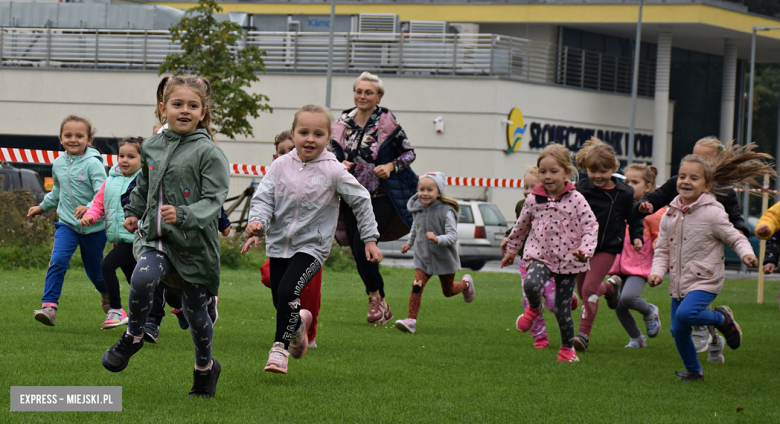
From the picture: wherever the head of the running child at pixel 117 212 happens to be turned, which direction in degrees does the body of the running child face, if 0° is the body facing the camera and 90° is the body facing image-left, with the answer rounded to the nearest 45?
approximately 45°

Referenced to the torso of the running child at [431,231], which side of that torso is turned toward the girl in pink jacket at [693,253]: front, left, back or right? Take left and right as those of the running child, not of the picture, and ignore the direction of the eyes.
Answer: left

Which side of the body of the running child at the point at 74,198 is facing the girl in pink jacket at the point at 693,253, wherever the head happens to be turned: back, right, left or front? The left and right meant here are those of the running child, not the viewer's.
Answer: left

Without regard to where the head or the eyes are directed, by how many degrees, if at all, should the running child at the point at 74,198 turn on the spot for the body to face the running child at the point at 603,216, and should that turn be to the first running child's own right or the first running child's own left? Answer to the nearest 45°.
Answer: approximately 135° to the first running child's own left

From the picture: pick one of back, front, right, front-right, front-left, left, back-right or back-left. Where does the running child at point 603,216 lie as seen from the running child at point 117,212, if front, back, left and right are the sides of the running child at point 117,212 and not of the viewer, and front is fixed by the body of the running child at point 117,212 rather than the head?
back-left

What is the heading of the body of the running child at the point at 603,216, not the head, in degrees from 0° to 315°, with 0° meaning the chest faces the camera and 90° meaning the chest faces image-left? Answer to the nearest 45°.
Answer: approximately 45°

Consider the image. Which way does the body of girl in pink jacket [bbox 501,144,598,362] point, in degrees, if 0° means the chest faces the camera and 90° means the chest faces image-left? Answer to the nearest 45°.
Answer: approximately 45°
